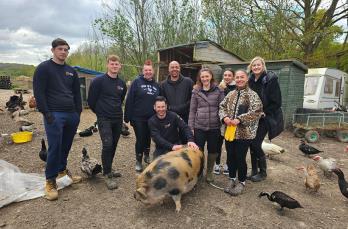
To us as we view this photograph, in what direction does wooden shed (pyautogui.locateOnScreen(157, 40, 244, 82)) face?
facing the viewer and to the left of the viewer

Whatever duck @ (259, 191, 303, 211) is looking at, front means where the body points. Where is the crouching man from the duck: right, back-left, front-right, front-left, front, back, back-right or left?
front

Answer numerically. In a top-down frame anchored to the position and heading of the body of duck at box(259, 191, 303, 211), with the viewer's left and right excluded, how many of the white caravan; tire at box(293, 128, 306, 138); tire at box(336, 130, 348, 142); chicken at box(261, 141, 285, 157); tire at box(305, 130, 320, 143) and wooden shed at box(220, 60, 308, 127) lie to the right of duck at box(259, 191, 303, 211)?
6

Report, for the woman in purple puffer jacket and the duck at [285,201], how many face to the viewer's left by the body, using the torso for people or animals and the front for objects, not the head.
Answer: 1

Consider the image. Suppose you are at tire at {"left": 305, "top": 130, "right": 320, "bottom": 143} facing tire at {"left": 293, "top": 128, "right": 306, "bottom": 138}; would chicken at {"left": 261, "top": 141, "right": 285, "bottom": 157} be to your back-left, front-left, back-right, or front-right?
back-left

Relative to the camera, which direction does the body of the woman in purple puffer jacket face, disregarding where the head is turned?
toward the camera

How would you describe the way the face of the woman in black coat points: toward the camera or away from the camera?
toward the camera

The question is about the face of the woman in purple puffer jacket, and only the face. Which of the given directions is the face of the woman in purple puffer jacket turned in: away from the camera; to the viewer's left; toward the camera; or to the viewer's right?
toward the camera

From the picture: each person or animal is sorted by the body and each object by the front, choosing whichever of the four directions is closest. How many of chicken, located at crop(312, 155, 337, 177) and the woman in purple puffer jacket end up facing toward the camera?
1

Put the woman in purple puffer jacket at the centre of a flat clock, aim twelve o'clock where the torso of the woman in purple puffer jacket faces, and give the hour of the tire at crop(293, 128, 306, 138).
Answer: The tire is roughly at 7 o'clock from the woman in purple puffer jacket.

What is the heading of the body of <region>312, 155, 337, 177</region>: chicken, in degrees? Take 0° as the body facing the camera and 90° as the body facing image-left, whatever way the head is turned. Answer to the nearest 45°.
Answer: approximately 90°
